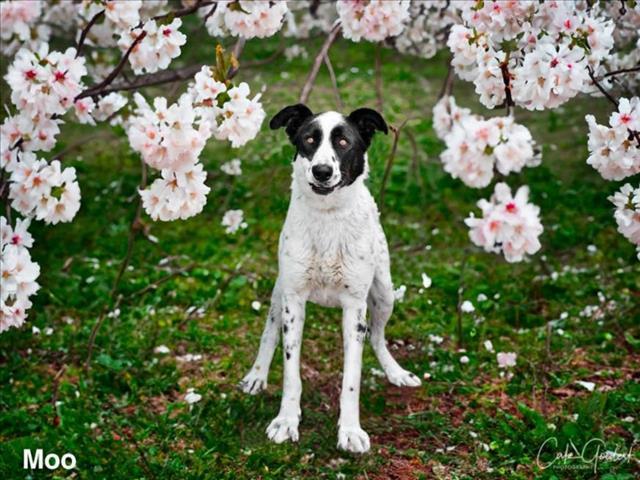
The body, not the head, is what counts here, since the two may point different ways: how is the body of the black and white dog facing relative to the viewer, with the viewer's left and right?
facing the viewer

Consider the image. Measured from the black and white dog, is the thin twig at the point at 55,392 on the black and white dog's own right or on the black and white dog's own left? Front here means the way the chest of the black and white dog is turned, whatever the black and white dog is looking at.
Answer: on the black and white dog's own right

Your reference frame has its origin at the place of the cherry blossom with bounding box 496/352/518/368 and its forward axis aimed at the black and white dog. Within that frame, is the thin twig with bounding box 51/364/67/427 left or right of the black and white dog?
right

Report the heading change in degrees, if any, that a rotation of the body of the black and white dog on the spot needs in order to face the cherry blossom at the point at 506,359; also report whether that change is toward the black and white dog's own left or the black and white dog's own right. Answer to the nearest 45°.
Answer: approximately 135° to the black and white dog's own left
